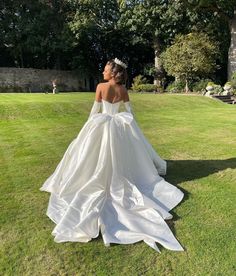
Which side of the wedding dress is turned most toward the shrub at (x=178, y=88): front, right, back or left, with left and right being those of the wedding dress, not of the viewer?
front

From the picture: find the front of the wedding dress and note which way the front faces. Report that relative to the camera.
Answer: away from the camera

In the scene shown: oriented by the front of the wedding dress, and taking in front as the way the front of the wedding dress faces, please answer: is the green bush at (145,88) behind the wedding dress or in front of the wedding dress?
in front

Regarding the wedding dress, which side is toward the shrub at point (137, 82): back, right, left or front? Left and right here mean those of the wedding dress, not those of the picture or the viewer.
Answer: front
